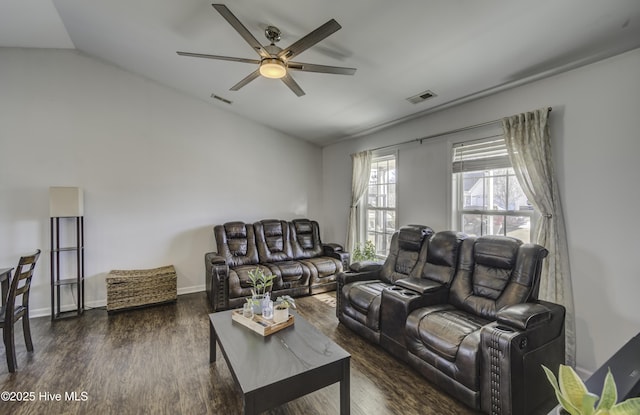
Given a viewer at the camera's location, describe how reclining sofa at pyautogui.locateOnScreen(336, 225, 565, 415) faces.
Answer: facing the viewer and to the left of the viewer

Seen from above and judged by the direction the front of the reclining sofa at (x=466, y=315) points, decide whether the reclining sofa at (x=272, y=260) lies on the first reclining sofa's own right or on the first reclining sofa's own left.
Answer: on the first reclining sofa's own right

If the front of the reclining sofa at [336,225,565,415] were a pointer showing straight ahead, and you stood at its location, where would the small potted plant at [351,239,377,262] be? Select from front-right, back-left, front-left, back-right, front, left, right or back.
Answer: right

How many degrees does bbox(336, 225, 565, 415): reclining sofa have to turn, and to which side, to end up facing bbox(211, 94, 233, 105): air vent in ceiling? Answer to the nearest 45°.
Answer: approximately 45° to its right

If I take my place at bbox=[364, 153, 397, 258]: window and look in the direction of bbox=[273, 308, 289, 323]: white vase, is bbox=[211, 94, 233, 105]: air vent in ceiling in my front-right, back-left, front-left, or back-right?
front-right

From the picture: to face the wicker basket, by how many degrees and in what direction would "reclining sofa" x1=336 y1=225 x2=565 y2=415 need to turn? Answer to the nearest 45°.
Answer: approximately 45° to its right

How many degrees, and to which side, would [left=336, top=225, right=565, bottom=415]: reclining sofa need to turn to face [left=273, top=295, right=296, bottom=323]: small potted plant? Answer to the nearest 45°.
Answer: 0° — it already faces it

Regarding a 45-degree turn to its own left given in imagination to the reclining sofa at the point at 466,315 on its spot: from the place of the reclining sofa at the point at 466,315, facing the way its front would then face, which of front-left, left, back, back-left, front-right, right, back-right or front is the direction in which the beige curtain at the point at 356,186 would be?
back-right

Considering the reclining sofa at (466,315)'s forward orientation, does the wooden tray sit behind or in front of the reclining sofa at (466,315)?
in front
